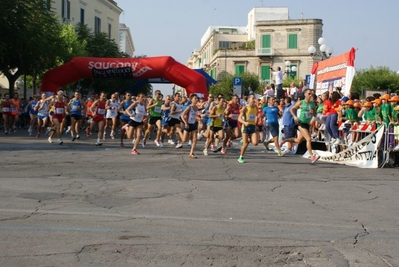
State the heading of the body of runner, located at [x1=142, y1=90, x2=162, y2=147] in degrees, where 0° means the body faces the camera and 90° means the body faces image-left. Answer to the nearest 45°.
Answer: approximately 315°

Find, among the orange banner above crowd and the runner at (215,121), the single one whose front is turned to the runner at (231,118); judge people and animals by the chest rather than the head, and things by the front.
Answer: the orange banner above crowd

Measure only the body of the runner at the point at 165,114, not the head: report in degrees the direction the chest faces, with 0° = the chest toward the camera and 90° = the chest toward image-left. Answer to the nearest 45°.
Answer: approximately 315°

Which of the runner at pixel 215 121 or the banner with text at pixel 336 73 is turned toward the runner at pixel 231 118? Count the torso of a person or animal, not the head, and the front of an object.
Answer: the banner with text

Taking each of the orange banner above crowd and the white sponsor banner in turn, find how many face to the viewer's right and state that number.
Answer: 0

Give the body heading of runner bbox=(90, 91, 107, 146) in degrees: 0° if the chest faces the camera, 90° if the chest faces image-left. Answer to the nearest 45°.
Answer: approximately 315°

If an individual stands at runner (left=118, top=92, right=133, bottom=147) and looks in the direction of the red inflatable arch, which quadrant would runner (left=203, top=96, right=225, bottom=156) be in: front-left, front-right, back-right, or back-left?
back-right

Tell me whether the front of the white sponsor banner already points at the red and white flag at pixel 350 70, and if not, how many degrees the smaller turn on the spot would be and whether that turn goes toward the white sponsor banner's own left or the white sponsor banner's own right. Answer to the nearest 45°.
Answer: approximately 135° to the white sponsor banner's own right
